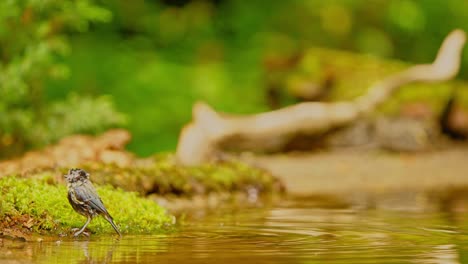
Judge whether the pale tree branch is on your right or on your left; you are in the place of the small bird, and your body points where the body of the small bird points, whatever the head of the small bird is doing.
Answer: on your right

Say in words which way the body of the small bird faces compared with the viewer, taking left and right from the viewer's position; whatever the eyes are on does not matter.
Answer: facing to the left of the viewer
